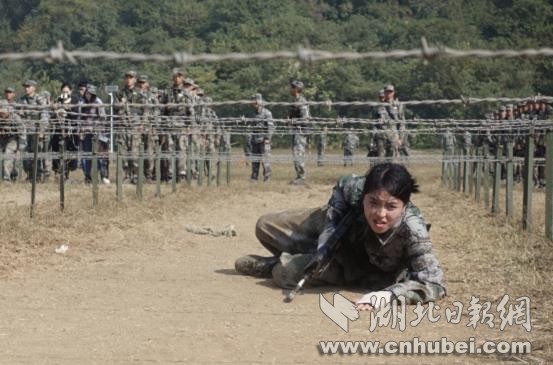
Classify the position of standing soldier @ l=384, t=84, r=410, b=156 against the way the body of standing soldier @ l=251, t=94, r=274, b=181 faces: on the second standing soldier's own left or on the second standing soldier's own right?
on the second standing soldier's own left

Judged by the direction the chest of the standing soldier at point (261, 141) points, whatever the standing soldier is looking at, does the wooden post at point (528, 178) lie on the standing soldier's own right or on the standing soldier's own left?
on the standing soldier's own left

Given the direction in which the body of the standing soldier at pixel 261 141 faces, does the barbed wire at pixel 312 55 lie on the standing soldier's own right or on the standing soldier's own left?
on the standing soldier's own left

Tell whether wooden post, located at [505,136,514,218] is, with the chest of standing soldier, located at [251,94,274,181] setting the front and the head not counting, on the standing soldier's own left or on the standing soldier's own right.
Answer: on the standing soldier's own left

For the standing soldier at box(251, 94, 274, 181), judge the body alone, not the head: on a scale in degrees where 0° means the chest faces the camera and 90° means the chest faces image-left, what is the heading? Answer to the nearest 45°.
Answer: approximately 45°
